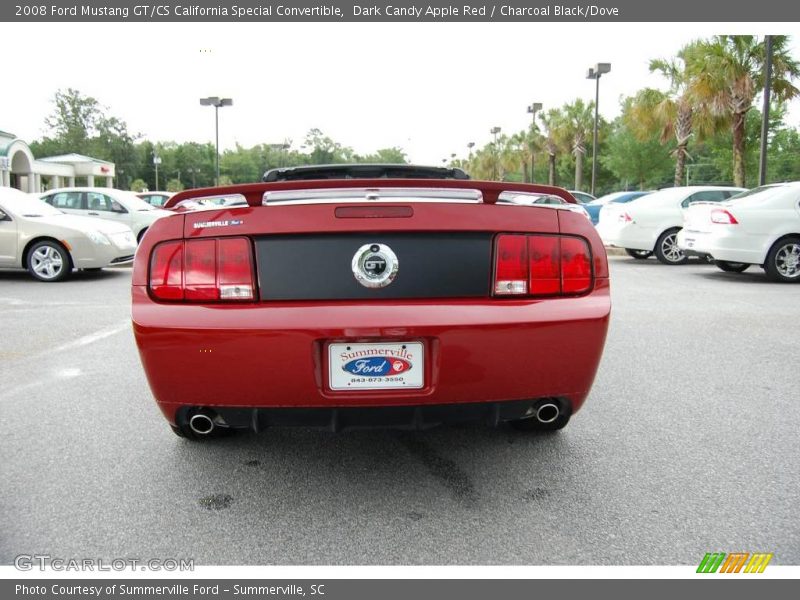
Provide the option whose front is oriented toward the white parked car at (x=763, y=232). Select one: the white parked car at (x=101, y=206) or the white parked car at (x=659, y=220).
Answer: the white parked car at (x=101, y=206)

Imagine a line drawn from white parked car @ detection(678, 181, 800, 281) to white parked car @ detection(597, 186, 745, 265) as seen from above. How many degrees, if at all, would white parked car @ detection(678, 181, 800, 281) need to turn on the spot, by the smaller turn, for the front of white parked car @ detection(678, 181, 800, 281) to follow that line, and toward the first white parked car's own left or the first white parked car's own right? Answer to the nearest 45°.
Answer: approximately 90° to the first white parked car's own left

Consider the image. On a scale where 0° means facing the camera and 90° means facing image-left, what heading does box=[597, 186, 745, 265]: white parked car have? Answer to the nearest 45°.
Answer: approximately 225°

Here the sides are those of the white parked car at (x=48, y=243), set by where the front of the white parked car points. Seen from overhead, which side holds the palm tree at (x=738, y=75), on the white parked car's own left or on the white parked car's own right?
on the white parked car's own left

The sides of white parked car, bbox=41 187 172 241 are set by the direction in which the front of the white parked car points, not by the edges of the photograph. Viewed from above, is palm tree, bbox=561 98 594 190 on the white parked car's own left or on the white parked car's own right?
on the white parked car's own left

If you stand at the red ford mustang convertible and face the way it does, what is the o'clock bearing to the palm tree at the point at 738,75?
The palm tree is roughly at 1 o'clock from the red ford mustang convertible.

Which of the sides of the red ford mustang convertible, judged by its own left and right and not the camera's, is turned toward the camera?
back

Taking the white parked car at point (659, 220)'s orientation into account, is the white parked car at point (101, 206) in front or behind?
behind

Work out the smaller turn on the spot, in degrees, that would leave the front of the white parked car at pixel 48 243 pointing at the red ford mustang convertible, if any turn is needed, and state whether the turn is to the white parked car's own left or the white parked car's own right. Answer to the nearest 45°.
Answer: approximately 45° to the white parked car's own right

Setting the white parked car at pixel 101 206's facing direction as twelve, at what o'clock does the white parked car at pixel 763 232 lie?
the white parked car at pixel 763 232 is roughly at 12 o'clock from the white parked car at pixel 101 206.

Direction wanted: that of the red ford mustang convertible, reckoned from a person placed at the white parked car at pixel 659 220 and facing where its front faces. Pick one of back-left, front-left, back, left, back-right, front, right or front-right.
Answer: back-right

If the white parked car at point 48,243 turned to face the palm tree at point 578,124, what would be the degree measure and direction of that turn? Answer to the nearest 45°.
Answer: approximately 90° to its left
